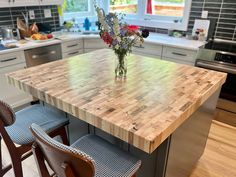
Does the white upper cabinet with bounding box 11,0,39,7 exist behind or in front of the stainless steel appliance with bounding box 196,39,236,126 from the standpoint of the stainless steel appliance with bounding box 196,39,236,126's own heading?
in front

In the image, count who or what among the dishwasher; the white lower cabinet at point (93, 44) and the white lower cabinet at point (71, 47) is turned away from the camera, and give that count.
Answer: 0

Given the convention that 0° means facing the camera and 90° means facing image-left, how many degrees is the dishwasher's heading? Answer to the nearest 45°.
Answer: approximately 315°

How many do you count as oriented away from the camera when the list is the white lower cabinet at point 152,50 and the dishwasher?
0

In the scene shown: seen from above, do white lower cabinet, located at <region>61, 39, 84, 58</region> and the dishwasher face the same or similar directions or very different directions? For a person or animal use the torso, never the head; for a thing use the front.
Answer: same or similar directions

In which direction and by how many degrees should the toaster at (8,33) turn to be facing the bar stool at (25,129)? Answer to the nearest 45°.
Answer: approximately 45° to its right

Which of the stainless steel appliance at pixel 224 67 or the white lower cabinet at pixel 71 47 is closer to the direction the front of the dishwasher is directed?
the stainless steel appliance

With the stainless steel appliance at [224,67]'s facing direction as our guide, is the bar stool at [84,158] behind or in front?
in front

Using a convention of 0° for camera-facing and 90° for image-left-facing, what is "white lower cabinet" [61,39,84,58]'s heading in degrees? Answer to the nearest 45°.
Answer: approximately 315°

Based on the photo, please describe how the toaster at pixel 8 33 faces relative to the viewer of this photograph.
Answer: facing the viewer and to the right of the viewer

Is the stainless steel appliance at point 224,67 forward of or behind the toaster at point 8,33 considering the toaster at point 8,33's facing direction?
forward

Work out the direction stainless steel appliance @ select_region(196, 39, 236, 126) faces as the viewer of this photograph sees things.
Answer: facing the viewer and to the left of the viewer

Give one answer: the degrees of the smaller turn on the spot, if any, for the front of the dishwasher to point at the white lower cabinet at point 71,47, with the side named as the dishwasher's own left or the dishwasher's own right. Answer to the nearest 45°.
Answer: approximately 90° to the dishwasher's own left

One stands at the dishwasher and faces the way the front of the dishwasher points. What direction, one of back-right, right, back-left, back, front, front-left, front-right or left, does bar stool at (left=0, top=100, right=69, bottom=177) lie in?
front-right
